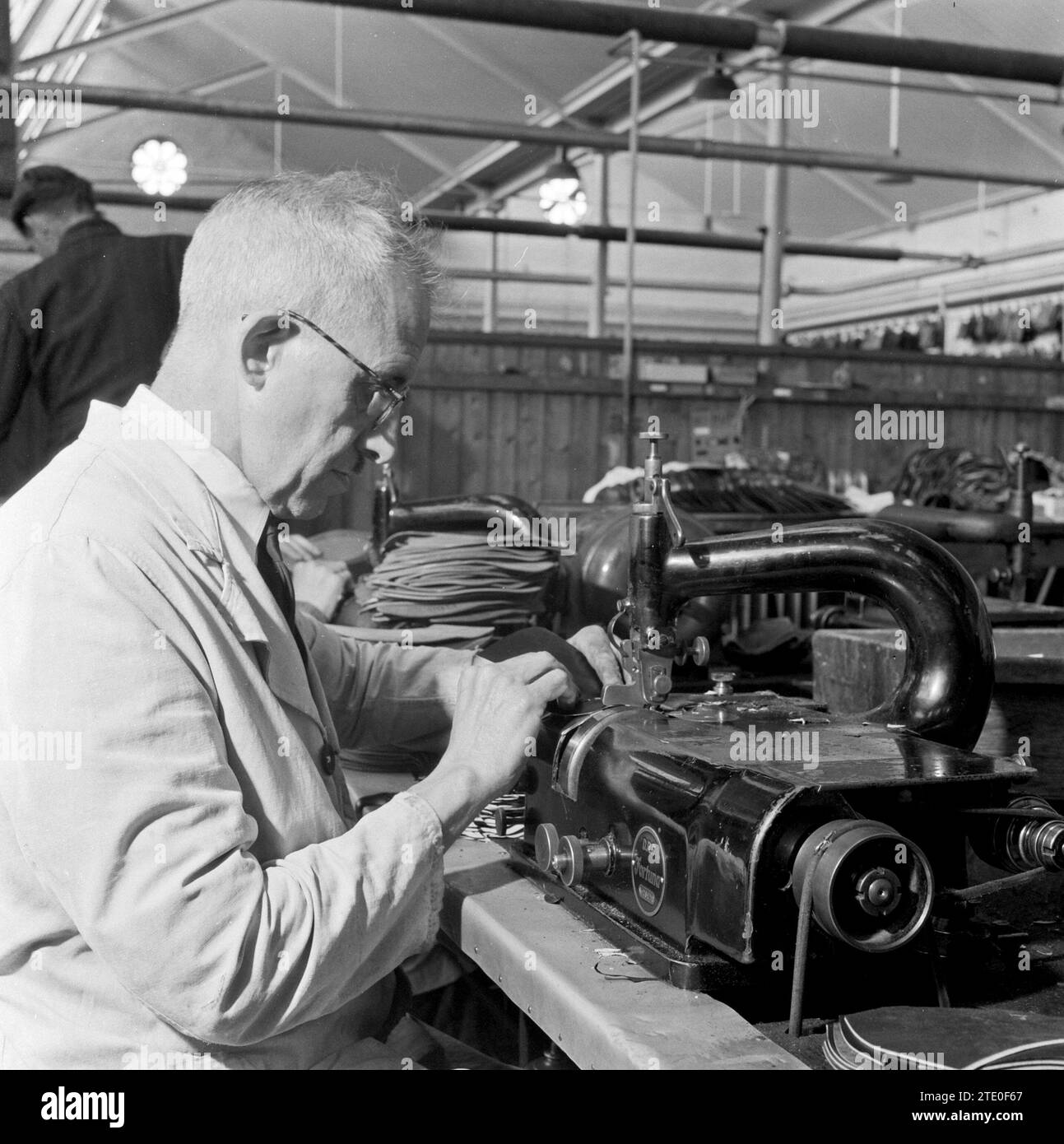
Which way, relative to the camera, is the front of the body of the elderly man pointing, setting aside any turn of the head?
to the viewer's right

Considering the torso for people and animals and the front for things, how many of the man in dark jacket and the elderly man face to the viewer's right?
1

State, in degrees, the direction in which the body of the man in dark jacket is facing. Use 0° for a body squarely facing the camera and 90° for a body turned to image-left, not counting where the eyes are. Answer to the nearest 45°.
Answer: approximately 135°

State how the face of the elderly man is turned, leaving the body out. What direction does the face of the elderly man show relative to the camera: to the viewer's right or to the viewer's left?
to the viewer's right

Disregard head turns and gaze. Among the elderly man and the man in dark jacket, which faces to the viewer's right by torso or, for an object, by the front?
the elderly man
